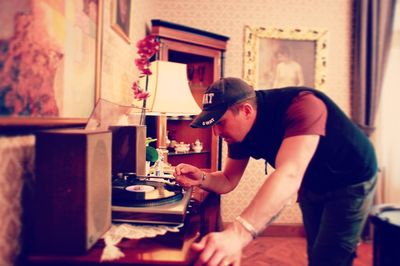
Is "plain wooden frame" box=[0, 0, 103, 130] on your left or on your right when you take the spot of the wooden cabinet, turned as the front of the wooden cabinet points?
on your right

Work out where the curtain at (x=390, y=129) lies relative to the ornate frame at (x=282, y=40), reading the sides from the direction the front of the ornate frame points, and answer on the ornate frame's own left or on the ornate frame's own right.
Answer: on the ornate frame's own left

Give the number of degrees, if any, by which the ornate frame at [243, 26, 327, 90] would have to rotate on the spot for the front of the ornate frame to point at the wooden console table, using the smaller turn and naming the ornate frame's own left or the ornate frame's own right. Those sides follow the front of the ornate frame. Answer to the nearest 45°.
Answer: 0° — it already faces it

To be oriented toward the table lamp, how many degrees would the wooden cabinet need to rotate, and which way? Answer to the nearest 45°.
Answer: approximately 45° to its right

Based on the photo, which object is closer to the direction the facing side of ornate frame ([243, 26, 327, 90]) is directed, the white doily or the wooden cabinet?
the white doily

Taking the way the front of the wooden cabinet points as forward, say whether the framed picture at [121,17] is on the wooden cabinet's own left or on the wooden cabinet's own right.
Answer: on the wooden cabinet's own right

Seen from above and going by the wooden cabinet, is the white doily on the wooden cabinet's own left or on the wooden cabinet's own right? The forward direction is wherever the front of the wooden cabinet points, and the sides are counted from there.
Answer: on the wooden cabinet's own right

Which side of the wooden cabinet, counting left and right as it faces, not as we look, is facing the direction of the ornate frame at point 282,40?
left

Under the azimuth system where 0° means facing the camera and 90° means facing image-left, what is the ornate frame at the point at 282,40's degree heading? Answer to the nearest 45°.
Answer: approximately 0°

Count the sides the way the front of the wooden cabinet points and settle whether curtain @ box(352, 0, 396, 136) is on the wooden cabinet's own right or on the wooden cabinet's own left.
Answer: on the wooden cabinet's own left

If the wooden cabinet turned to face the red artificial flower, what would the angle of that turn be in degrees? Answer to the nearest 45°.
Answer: approximately 45° to its right
